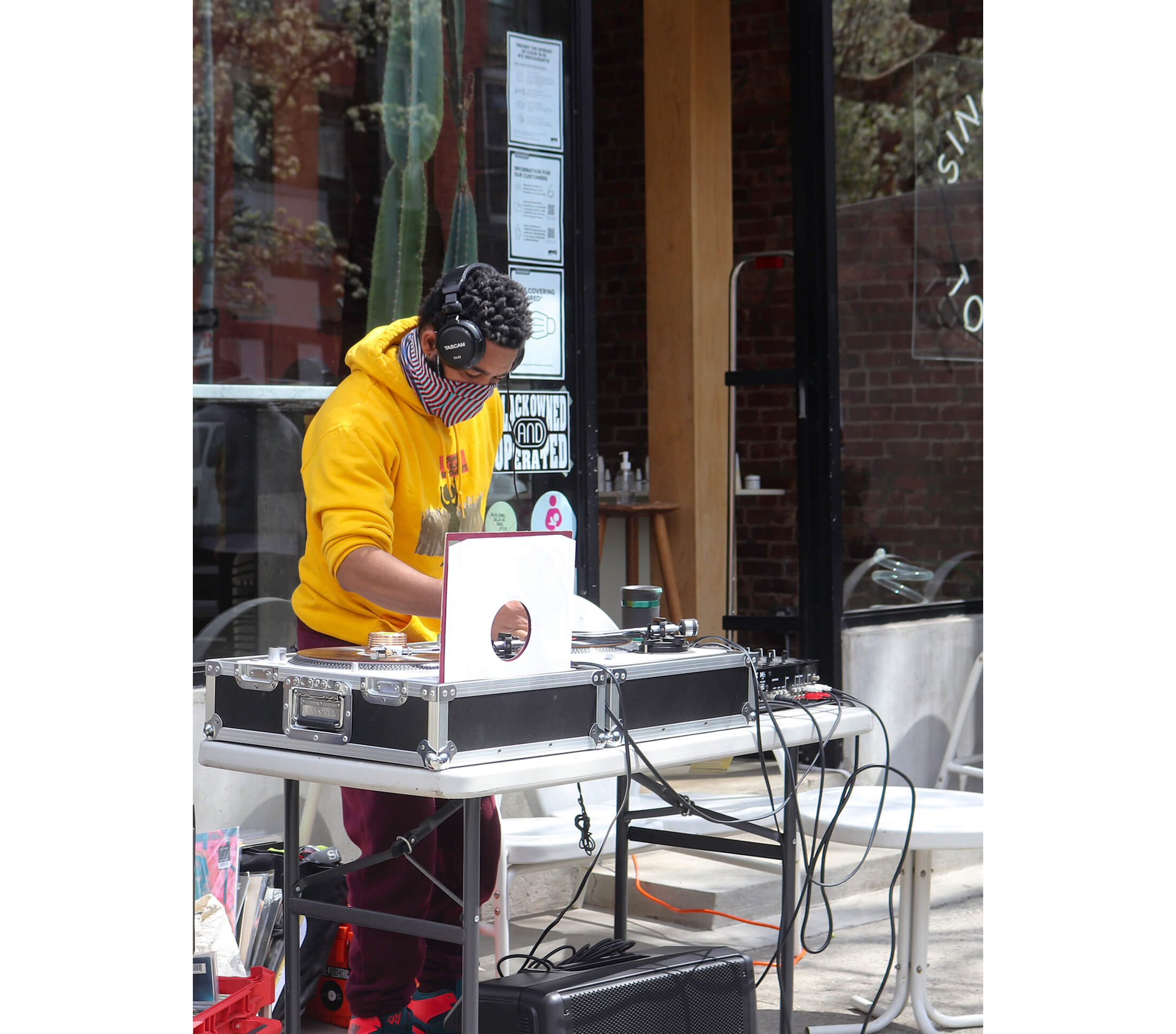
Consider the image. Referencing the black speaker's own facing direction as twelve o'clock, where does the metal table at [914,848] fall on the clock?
The metal table is roughly at 9 o'clock from the black speaker.

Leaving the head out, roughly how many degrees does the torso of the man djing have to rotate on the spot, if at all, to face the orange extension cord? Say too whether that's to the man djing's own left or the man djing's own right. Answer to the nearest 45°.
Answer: approximately 90° to the man djing's own left

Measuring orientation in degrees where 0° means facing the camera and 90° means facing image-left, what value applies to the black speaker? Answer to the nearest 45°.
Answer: approximately 315°

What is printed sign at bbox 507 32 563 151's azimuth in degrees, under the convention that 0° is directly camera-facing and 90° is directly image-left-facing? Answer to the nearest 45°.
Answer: approximately 315°

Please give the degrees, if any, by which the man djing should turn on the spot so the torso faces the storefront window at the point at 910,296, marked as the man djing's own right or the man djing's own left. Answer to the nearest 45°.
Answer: approximately 90° to the man djing's own left

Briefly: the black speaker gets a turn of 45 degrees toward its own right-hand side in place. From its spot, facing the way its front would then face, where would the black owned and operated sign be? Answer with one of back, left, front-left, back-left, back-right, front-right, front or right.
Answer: back

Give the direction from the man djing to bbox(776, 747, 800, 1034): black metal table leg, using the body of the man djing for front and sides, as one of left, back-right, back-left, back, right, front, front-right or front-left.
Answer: front-left

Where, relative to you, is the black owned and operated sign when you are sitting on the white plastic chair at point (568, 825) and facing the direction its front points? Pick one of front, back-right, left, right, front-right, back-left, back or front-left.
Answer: back

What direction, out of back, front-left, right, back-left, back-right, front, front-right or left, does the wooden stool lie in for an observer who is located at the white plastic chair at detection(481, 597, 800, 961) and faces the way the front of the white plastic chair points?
back
